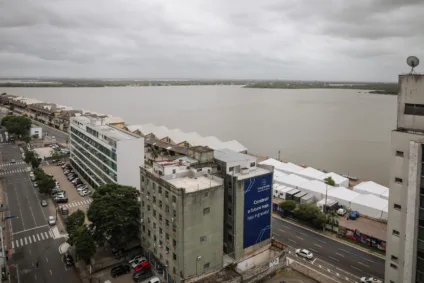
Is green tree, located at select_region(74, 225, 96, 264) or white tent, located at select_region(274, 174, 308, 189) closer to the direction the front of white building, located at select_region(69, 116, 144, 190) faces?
the green tree

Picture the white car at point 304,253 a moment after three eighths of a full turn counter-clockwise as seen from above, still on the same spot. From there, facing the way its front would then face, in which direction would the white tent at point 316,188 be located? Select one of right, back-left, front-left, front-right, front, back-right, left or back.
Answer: front

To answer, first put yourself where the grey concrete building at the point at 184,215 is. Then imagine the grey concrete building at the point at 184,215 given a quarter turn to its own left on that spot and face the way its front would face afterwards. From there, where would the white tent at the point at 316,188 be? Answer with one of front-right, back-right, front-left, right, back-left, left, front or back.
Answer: left

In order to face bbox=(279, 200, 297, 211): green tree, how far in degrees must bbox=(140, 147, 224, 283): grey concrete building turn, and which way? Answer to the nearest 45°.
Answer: approximately 180°

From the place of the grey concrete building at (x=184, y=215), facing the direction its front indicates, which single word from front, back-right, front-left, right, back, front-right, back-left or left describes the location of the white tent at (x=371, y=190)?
back

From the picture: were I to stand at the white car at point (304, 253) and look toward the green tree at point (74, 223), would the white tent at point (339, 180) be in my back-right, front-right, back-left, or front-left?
back-right
